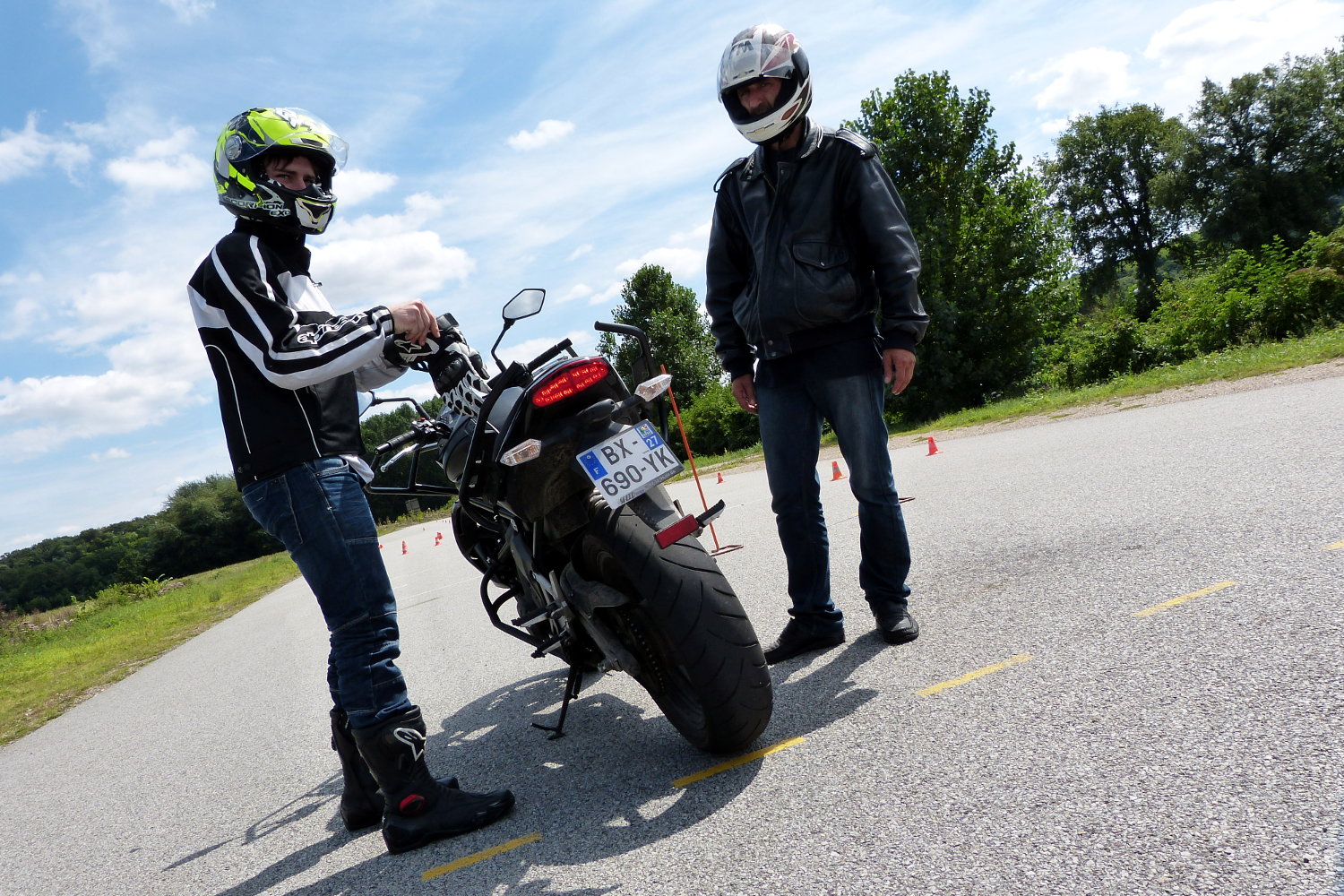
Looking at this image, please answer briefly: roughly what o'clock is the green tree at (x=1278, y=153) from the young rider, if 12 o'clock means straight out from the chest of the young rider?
The green tree is roughly at 11 o'clock from the young rider.

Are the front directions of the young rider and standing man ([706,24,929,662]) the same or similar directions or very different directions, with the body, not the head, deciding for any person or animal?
very different directions

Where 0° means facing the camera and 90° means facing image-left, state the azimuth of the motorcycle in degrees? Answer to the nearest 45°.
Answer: approximately 135°

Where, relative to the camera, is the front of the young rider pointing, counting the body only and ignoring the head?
to the viewer's right

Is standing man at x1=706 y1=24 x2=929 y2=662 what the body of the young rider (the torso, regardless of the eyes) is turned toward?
yes

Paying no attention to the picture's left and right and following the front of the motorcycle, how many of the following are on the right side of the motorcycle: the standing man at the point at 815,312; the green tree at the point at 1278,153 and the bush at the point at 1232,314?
3

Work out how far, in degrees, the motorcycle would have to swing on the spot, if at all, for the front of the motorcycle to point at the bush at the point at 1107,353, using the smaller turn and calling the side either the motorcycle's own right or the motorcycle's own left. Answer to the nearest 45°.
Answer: approximately 90° to the motorcycle's own right

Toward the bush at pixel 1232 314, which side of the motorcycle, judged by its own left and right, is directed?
right

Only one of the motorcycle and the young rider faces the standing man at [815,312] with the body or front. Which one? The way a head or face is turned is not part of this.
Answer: the young rider
